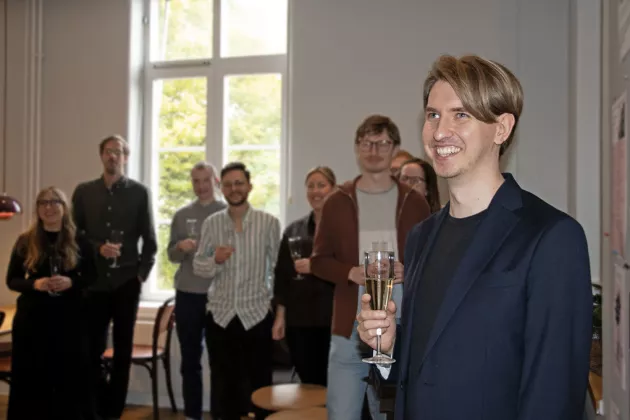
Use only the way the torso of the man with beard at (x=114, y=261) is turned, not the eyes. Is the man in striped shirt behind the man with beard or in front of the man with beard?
in front

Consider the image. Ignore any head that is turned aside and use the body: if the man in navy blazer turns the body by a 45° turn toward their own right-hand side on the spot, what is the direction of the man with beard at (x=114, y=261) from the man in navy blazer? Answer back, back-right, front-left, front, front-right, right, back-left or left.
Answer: front-right

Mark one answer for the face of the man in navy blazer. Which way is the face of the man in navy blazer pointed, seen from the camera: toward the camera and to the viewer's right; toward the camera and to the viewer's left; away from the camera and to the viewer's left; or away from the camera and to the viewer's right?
toward the camera and to the viewer's left

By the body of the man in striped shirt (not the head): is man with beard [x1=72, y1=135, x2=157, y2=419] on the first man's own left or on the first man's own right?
on the first man's own right

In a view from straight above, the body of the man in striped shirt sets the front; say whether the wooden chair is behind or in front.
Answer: behind

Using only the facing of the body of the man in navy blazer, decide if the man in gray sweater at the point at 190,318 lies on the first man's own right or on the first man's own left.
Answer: on the first man's own right

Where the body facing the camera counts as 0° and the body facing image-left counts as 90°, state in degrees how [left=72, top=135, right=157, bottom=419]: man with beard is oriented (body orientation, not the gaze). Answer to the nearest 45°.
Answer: approximately 0°

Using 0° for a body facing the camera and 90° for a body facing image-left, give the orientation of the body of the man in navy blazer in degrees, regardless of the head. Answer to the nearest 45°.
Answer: approximately 45°

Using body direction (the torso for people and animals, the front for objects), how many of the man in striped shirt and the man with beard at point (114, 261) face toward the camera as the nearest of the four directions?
2

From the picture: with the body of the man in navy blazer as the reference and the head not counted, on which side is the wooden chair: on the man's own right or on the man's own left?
on the man's own right
